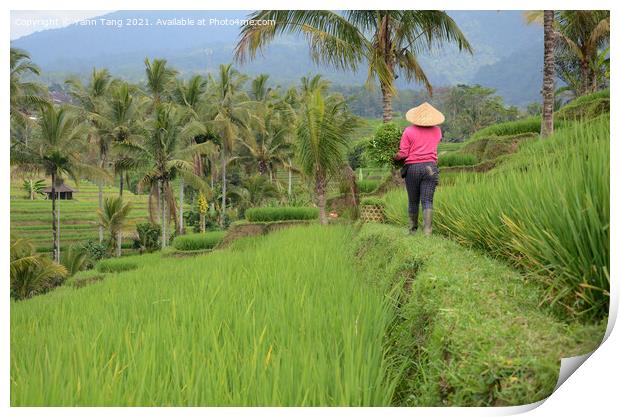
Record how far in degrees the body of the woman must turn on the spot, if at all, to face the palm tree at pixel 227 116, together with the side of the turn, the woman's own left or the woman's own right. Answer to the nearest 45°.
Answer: approximately 45° to the woman's own left

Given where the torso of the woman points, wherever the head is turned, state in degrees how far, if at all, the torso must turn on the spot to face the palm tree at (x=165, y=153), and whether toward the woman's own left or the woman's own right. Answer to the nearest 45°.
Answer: approximately 45° to the woman's own left

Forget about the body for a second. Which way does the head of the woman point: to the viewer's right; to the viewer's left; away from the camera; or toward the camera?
away from the camera

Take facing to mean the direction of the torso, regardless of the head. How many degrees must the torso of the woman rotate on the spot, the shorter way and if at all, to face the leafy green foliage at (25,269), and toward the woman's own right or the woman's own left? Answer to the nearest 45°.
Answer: approximately 135° to the woman's own left

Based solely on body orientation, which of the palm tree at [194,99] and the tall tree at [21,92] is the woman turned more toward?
the palm tree

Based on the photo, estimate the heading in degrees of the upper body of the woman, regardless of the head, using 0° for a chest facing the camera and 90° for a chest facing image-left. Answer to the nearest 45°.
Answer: approximately 180°

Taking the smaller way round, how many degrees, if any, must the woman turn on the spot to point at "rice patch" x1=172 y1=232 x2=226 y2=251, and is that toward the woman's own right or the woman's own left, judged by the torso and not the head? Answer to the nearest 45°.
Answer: approximately 45° to the woman's own left

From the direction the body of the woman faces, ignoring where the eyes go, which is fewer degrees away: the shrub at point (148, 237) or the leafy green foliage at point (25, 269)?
the shrub
